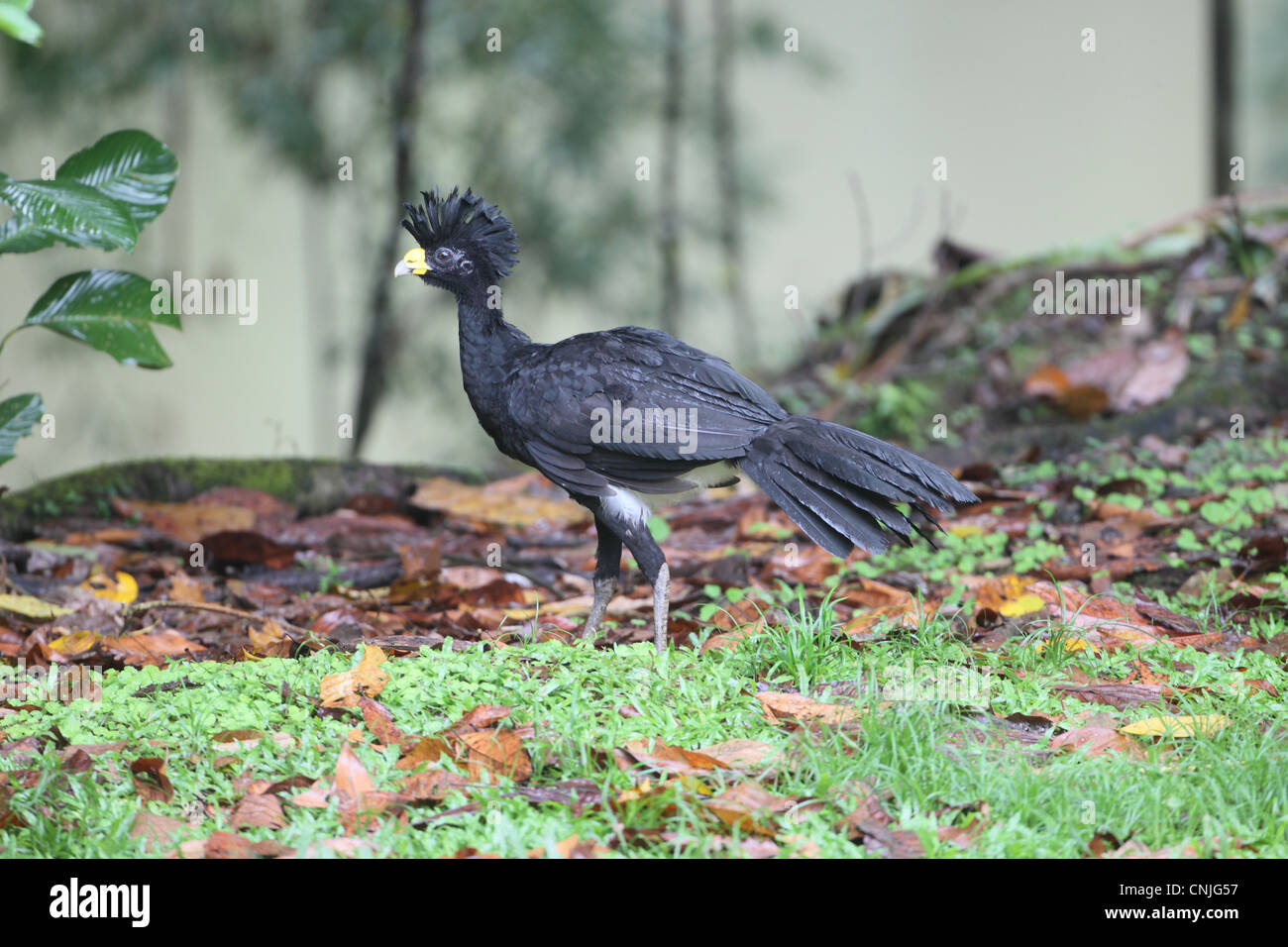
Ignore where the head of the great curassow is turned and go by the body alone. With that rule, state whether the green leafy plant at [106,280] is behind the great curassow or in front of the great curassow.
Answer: in front

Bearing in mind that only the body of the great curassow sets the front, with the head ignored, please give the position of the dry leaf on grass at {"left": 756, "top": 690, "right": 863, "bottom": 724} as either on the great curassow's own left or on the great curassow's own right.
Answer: on the great curassow's own left

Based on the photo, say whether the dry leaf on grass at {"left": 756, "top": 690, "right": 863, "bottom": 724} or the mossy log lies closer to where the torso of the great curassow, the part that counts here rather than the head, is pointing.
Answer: the mossy log

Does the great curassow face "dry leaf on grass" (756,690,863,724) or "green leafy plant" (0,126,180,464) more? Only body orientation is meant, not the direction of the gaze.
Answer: the green leafy plant

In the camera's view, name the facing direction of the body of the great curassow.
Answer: to the viewer's left

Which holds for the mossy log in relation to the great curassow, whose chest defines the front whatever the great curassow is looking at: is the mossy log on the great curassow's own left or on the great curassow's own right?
on the great curassow's own right

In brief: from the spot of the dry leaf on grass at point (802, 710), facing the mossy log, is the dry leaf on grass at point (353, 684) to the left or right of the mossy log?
left
